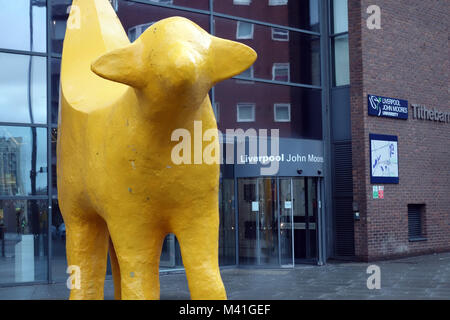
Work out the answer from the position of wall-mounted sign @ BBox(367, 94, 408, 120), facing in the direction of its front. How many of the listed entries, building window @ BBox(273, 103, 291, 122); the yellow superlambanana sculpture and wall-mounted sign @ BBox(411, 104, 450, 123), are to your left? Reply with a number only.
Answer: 1

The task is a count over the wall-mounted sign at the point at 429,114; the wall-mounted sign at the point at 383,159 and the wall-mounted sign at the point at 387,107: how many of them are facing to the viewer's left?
0

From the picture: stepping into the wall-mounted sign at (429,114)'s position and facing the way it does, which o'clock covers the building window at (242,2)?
The building window is roughly at 3 o'clock from the wall-mounted sign.

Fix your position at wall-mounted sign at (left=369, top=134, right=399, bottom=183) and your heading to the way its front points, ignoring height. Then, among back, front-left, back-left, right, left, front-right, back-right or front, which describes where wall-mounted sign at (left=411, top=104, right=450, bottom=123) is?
left

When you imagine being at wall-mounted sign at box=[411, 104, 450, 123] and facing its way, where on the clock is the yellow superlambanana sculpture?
The yellow superlambanana sculpture is roughly at 2 o'clock from the wall-mounted sign.

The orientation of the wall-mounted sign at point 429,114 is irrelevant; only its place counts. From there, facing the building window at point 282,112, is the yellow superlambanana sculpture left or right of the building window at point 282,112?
left

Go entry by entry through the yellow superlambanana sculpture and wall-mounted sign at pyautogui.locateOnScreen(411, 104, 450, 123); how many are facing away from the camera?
0

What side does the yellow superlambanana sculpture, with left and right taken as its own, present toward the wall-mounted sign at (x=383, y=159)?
left

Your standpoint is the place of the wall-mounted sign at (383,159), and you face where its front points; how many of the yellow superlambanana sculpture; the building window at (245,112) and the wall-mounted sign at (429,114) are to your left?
1

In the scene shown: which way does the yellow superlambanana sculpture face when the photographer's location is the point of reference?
facing the viewer and to the right of the viewer

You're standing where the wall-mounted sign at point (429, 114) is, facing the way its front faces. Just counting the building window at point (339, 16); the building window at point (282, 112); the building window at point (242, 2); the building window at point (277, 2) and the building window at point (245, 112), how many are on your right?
5
